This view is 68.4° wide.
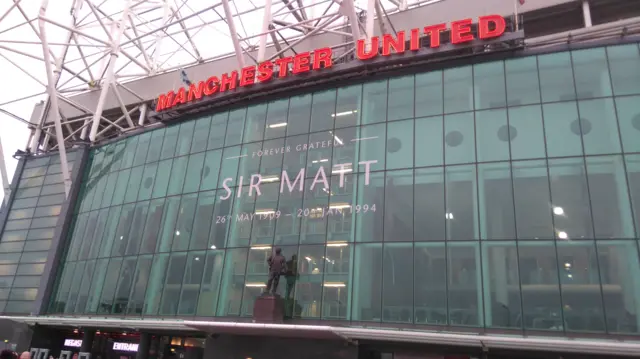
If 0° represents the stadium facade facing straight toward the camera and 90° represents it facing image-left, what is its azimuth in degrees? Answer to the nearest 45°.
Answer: approximately 45°
